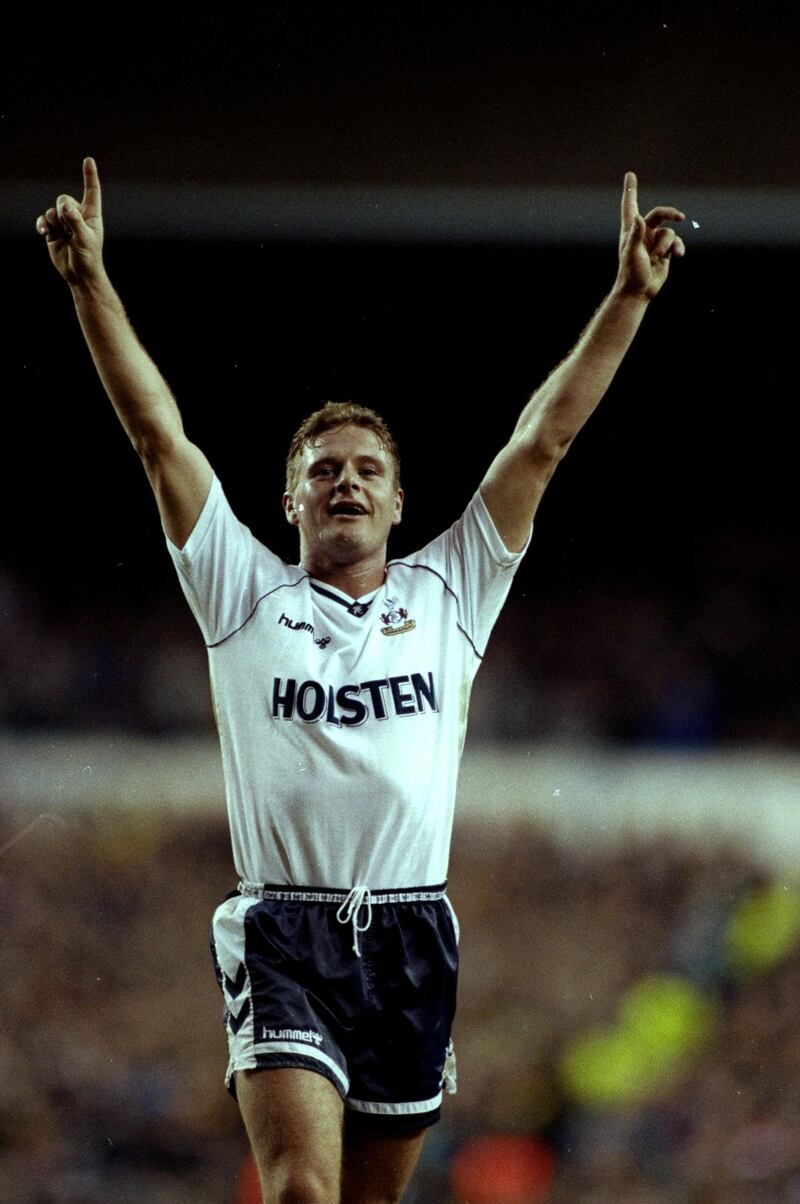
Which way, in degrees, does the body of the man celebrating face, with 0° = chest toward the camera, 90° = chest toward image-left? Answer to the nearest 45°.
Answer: approximately 0°
